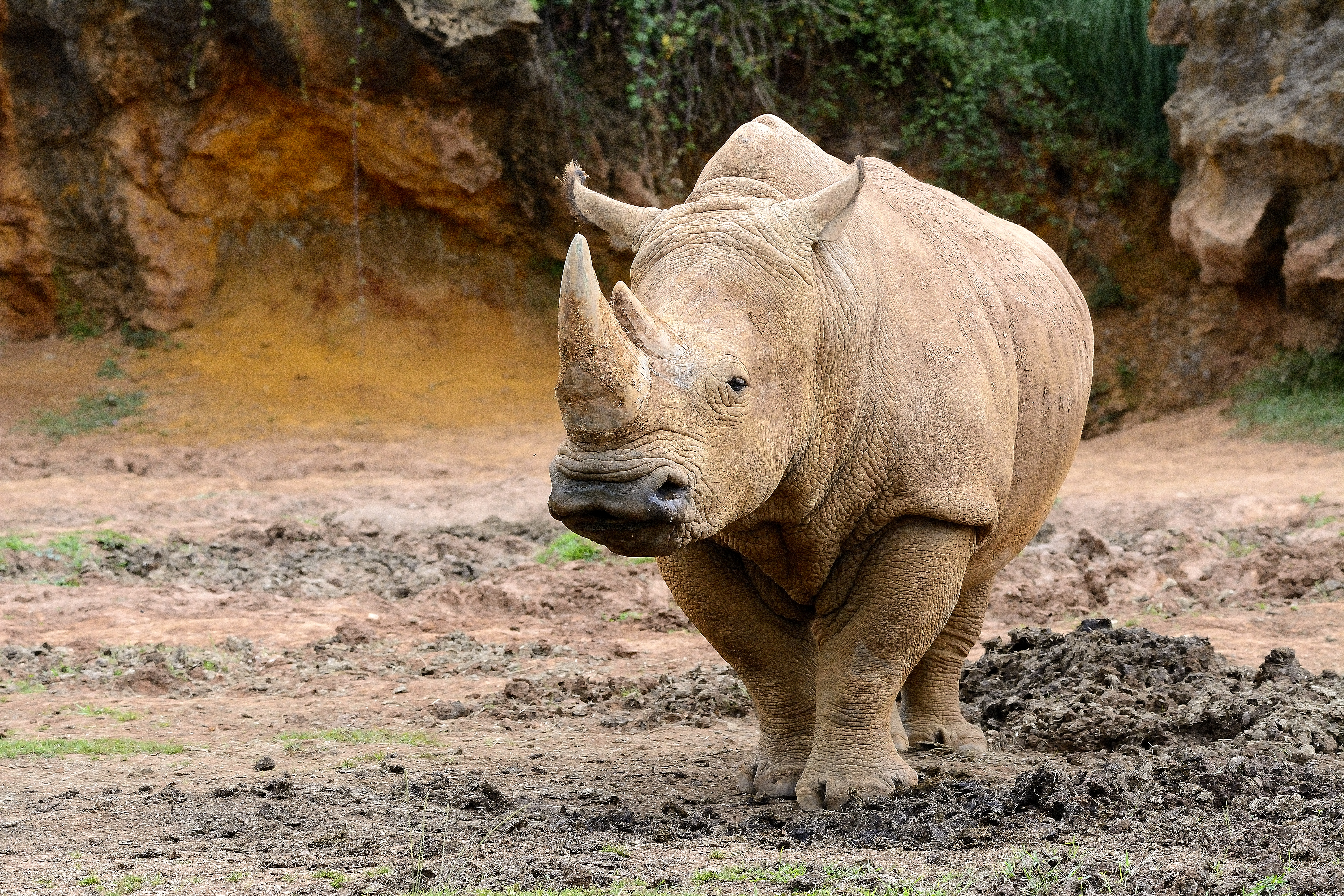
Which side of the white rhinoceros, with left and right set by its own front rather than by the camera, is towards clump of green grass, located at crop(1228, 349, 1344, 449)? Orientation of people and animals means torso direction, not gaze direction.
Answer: back

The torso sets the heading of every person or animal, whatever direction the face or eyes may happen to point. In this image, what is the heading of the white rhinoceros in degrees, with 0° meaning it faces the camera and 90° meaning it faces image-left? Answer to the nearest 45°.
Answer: approximately 45°
